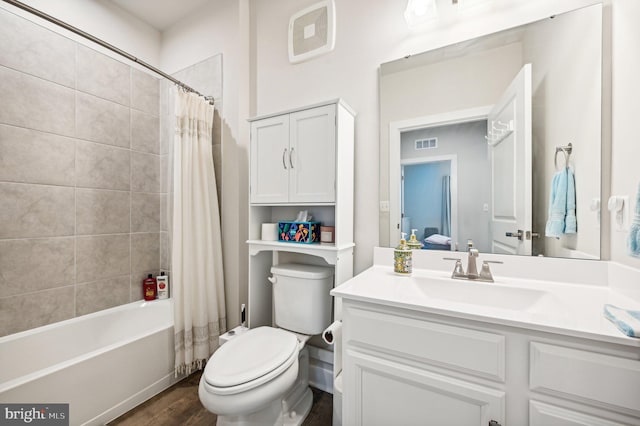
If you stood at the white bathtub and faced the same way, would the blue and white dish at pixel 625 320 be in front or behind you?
in front

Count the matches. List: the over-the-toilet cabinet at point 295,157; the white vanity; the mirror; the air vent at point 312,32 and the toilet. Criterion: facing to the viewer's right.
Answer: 0

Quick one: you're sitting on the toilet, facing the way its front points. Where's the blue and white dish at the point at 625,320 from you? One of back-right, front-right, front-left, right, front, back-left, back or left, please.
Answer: left

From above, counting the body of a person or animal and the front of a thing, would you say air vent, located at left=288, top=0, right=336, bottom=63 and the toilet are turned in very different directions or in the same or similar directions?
same or similar directions

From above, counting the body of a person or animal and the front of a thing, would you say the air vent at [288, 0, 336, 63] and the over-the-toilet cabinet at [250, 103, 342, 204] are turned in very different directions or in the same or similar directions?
same or similar directions

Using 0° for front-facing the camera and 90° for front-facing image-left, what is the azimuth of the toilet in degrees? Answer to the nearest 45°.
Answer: approximately 45°

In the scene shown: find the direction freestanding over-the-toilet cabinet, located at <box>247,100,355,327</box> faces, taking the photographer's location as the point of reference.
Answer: facing the viewer and to the left of the viewer

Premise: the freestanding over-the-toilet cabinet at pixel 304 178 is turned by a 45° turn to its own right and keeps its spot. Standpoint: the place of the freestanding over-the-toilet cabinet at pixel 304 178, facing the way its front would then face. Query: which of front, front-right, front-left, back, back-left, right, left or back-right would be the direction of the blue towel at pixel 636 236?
back-left

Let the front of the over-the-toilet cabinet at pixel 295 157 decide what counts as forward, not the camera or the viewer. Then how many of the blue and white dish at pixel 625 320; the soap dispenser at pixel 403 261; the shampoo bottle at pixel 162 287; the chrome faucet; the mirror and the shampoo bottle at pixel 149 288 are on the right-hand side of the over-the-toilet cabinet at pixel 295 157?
2

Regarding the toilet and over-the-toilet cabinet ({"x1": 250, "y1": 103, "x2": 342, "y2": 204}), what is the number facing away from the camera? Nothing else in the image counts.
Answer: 0

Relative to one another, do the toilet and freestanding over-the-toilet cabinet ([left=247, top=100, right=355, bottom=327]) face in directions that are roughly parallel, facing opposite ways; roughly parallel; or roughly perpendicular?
roughly parallel

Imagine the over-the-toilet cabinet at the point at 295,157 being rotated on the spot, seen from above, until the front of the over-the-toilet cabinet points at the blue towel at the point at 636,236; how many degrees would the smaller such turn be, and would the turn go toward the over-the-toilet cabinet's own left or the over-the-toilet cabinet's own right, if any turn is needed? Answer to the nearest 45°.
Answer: approximately 90° to the over-the-toilet cabinet's own left

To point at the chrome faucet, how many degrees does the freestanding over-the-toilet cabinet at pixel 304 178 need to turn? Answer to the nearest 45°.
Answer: approximately 90° to its left

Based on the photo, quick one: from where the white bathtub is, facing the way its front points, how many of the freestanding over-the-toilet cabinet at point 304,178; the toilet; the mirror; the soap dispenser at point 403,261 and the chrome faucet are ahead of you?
5

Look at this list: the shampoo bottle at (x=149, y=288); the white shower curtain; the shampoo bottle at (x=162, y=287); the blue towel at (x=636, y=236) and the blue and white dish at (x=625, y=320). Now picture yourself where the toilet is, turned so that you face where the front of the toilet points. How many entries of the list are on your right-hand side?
3

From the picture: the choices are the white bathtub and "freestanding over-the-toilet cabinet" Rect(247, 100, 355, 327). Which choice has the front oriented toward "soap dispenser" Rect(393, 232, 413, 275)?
the white bathtub

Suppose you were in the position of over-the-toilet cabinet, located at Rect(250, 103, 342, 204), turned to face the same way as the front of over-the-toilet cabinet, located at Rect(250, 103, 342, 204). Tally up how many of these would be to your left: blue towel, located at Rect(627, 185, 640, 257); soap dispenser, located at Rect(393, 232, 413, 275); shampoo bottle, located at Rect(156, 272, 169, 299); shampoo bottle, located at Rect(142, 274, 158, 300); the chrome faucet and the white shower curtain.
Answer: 3

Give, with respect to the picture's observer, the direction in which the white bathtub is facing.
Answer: facing the viewer and to the right of the viewer
